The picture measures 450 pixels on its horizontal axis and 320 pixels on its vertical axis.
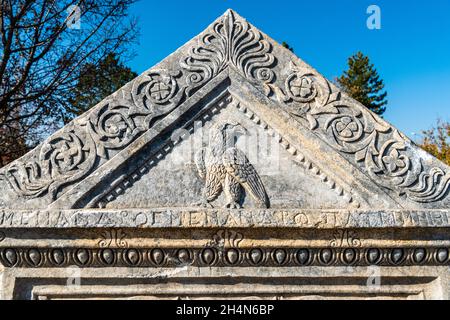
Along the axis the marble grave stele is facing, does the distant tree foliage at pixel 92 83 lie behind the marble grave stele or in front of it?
behind

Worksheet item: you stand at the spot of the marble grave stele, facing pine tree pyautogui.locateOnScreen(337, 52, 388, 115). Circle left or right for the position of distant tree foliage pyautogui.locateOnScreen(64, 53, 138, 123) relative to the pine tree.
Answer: left

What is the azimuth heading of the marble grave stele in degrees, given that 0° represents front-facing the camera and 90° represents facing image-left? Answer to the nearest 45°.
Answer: approximately 0°

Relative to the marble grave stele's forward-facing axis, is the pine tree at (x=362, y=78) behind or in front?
behind
